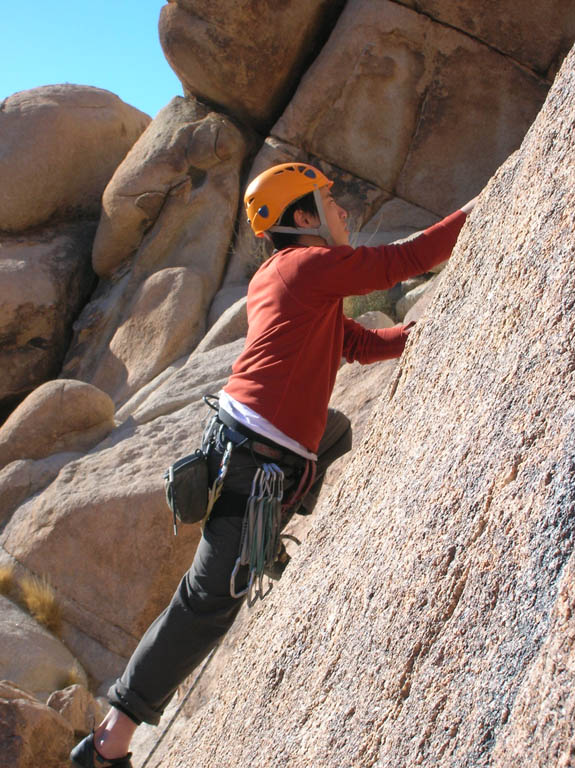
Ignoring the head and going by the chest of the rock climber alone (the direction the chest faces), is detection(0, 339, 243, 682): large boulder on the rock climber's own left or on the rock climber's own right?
on the rock climber's own left

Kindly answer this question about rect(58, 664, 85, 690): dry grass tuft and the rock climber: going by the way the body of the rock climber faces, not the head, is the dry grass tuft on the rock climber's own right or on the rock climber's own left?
on the rock climber's own left

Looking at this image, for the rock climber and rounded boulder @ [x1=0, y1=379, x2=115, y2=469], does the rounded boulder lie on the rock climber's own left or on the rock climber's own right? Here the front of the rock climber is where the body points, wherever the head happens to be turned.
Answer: on the rock climber's own left

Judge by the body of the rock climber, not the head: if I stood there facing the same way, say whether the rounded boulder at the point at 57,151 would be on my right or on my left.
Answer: on my left

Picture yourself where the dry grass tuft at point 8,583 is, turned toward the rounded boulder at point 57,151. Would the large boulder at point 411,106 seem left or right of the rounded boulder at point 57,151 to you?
right

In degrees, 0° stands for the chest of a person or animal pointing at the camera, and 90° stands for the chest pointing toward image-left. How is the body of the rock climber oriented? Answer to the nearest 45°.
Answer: approximately 270°

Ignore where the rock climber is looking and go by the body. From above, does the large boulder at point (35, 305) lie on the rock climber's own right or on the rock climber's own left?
on the rock climber's own left

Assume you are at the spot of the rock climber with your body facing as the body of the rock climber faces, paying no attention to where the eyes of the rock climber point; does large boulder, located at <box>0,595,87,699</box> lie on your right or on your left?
on your left
